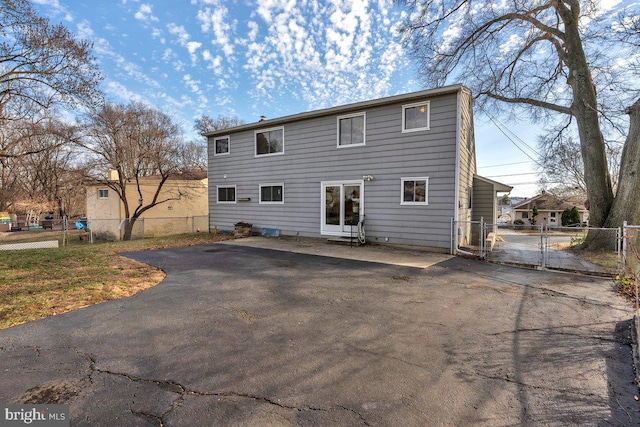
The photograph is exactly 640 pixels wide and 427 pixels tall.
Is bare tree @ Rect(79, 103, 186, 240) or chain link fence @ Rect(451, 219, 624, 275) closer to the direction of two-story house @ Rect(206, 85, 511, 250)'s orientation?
the chain link fence

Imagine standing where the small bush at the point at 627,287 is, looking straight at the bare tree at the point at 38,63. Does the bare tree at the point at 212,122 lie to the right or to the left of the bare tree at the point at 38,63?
right
